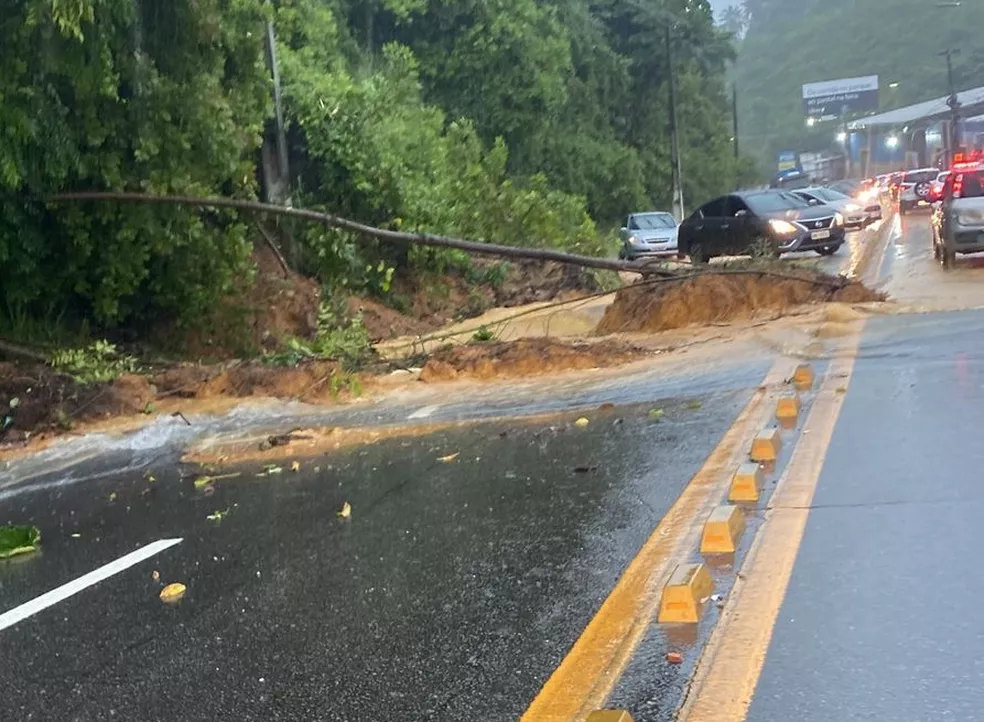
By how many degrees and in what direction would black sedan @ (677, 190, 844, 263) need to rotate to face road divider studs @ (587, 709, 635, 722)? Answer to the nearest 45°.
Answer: approximately 45° to its right

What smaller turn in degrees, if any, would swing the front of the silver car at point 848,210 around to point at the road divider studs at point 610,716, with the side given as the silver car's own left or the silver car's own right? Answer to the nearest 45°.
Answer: approximately 45° to the silver car's own right

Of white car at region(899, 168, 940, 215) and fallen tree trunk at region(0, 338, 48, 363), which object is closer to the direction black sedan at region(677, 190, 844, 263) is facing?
the fallen tree trunk

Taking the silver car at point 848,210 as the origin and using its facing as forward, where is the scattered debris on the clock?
The scattered debris is roughly at 2 o'clock from the silver car.

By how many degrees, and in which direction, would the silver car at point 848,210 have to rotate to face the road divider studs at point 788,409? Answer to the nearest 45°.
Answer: approximately 45° to its right

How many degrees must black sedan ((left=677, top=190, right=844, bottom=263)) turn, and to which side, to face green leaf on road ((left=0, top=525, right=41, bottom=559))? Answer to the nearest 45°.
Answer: approximately 45° to its right
